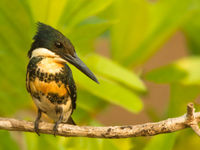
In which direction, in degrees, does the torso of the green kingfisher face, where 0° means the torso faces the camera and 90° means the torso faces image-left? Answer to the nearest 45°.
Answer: approximately 0°
